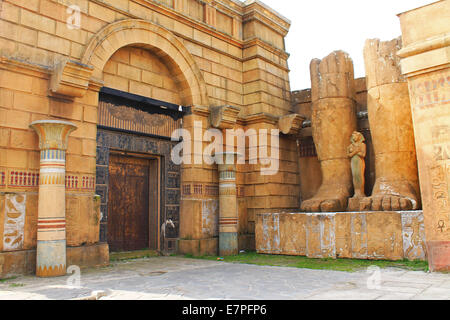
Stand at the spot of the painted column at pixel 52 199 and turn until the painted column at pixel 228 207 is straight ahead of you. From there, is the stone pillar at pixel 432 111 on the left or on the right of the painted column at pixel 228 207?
right

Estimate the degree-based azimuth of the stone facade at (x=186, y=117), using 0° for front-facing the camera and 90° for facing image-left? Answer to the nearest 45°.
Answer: approximately 315°

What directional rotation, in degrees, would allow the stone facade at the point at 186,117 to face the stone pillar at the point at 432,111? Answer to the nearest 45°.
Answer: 0° — it already faces it

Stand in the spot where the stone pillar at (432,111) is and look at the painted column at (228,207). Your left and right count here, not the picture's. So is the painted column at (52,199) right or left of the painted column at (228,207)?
left
